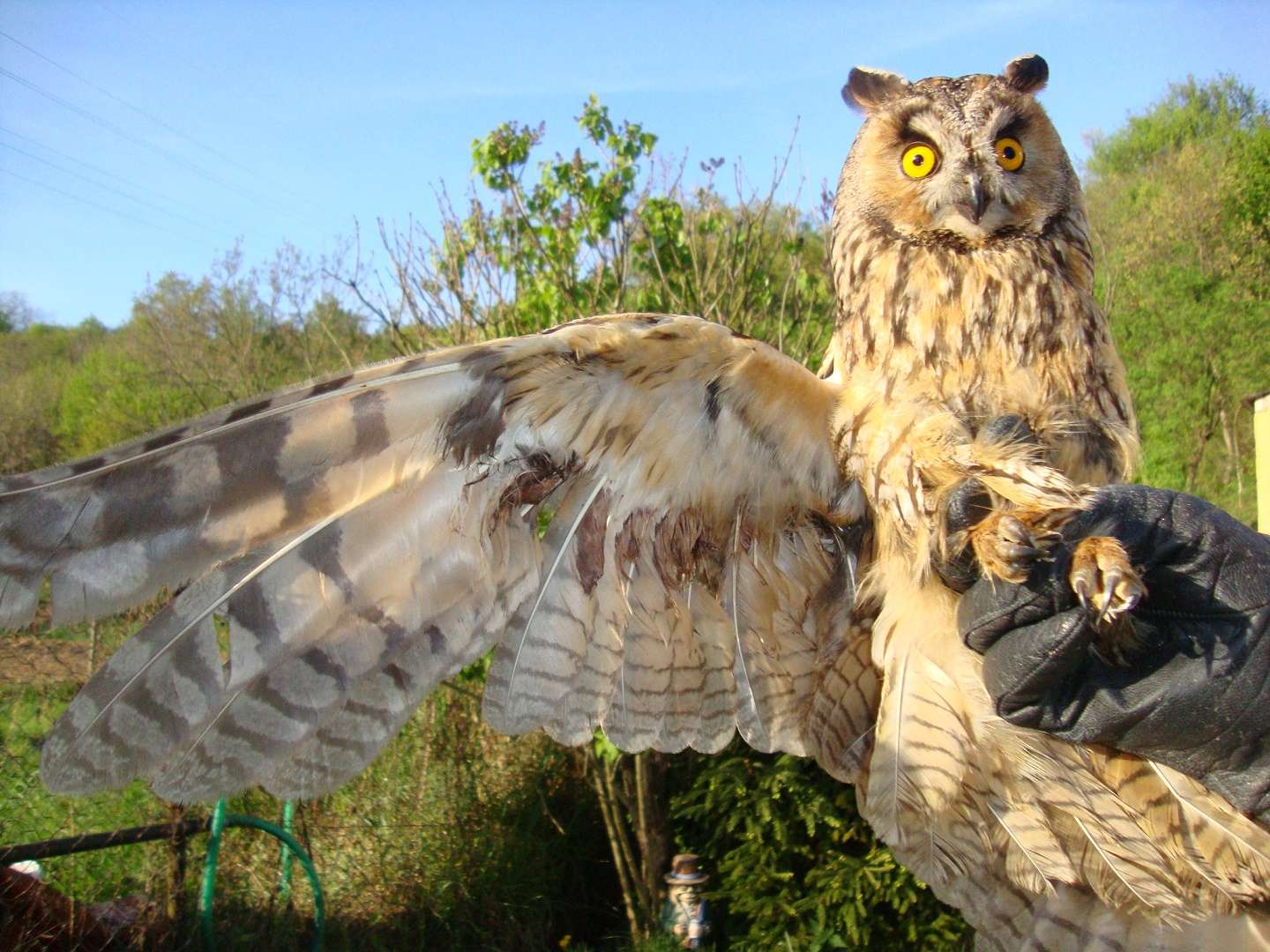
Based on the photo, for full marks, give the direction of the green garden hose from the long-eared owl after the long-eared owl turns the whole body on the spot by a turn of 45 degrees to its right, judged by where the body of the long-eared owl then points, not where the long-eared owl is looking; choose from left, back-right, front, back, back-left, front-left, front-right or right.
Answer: right

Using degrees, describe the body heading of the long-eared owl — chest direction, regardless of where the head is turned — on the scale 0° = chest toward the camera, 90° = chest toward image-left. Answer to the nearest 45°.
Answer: approximately 0°

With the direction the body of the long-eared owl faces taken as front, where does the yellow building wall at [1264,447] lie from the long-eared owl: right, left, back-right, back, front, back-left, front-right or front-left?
back-left
